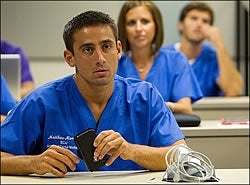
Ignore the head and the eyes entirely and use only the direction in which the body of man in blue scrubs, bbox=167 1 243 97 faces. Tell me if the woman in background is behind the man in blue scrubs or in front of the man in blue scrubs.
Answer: in front

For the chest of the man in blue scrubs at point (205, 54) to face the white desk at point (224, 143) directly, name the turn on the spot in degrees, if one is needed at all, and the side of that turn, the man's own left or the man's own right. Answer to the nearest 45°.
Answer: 0° — they already face it

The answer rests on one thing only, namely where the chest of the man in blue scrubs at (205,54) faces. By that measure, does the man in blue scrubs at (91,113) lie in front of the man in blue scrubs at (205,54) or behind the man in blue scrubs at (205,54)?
in front

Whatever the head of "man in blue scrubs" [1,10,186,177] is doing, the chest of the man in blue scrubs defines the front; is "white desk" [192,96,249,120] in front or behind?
behind

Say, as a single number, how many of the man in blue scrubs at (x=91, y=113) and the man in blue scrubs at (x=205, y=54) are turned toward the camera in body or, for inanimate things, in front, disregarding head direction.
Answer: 2

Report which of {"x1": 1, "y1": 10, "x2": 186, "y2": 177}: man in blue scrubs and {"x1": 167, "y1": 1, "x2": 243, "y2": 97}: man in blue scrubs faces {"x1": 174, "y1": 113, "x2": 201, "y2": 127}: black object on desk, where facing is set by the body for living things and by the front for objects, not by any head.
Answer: {"x1": 167, "y1": 1, "x2": 243, "y2": 97}: man in blue scrubs

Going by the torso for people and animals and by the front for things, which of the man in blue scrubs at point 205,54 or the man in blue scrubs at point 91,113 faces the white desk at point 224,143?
the man in blue scrubs at point 205,54

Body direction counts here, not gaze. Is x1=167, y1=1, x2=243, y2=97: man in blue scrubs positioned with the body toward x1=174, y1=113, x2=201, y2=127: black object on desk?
yes

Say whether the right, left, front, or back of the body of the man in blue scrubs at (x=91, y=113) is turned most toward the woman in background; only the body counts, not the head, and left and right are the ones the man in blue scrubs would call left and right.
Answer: back

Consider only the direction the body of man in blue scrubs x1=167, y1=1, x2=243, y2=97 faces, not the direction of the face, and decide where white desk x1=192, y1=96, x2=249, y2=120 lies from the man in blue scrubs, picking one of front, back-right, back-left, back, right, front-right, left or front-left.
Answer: front

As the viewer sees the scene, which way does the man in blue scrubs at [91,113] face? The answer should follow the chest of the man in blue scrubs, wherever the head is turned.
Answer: toward the camera
